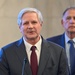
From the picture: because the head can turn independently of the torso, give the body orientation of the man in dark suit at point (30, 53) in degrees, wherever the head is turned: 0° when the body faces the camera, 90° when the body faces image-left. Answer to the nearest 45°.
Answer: approximately 0°
